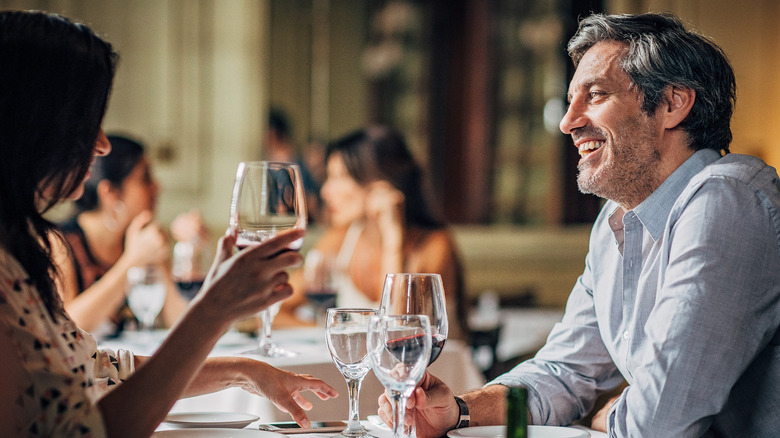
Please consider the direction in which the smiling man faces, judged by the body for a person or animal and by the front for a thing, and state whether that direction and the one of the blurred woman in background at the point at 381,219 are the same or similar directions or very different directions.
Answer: same or similar directions

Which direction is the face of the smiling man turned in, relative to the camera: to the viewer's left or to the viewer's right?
to the viewer's left

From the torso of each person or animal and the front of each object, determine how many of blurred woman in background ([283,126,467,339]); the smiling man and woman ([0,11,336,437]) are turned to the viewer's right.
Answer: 1

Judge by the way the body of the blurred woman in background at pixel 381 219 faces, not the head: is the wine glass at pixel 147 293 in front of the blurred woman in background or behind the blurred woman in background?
in front

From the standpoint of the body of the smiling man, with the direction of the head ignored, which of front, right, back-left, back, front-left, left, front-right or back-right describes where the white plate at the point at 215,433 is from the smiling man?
front

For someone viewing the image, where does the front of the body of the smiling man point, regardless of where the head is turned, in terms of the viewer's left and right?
facing the viewer and to the left of the viewer

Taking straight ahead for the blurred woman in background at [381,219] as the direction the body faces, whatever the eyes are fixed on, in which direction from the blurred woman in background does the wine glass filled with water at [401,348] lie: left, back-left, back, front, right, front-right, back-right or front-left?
front-left

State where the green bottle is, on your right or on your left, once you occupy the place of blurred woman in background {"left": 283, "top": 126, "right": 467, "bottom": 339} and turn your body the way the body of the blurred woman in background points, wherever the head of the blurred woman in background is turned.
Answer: on your left

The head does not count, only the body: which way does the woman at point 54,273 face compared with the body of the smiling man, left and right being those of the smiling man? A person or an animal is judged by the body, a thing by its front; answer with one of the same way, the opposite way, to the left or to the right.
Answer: the opposite way

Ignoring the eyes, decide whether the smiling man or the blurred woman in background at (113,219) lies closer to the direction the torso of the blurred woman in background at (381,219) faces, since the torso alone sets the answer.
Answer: the blurred woman in background

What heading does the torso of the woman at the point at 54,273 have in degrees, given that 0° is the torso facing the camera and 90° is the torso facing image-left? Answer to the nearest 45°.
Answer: approximately 270°
